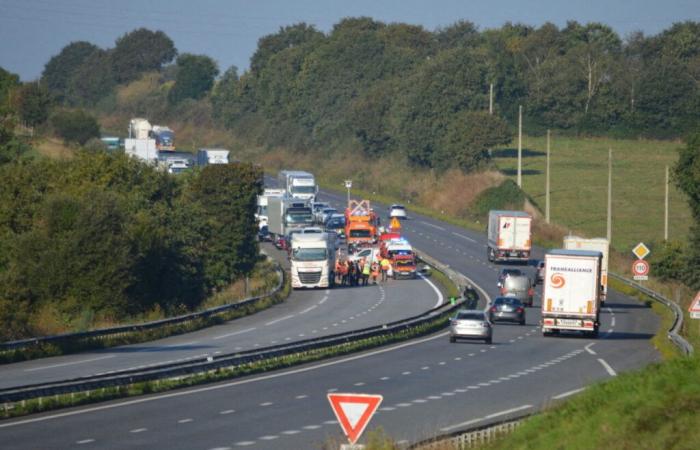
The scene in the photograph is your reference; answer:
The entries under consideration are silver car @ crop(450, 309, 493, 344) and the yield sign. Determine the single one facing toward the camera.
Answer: the yield sign

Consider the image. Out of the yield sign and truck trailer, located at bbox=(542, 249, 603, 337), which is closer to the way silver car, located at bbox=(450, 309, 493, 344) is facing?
the truck trailer

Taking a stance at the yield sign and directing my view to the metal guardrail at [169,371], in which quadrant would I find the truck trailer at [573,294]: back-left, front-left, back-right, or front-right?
front-right

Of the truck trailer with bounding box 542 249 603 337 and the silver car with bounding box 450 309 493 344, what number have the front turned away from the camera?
2

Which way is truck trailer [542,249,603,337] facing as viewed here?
away from the camera

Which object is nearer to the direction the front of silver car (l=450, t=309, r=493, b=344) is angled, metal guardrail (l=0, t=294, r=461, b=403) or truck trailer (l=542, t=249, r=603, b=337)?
the truck trailer

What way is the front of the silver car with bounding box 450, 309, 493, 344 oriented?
away from the camera

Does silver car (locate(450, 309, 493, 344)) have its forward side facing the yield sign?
no

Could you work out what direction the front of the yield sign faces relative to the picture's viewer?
facing the viewer

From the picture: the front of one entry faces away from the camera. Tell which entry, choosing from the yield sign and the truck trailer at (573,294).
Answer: the truck trailer

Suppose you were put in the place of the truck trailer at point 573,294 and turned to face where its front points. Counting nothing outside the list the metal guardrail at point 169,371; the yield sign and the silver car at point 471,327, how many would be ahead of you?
0

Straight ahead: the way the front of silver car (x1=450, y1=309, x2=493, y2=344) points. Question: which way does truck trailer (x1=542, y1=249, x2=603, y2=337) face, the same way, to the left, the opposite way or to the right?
the same way

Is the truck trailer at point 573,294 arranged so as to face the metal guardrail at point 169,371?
no

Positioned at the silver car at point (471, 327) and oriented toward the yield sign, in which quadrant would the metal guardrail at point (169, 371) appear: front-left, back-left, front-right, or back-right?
front-right

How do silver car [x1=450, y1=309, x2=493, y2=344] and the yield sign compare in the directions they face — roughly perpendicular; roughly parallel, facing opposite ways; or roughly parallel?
roughly parallel, facing opposite ways

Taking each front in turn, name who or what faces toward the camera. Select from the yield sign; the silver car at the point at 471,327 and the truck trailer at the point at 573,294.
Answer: the yield sign
